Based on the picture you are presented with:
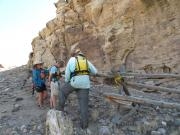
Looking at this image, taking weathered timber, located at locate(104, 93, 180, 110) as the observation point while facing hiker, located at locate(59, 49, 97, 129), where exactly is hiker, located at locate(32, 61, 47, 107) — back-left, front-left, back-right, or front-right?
front-right

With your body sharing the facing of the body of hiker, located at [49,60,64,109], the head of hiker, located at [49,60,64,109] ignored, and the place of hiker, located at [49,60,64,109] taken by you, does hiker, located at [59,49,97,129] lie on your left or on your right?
on your right
